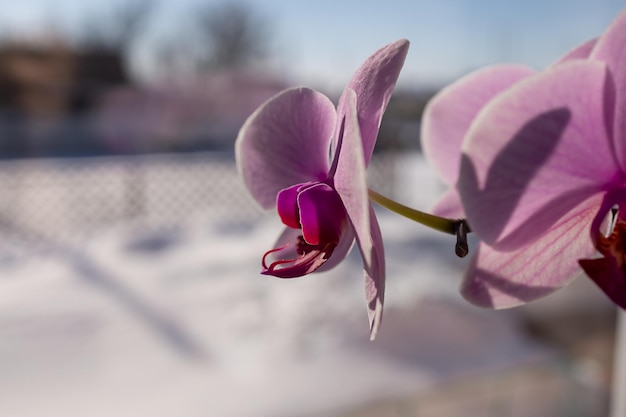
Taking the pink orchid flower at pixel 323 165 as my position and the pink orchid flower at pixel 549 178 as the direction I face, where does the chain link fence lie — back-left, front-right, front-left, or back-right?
back-left

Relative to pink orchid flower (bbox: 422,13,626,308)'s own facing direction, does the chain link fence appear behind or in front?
behind

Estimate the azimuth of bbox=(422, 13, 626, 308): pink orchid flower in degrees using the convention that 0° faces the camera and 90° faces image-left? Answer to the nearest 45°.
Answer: approximately 0°

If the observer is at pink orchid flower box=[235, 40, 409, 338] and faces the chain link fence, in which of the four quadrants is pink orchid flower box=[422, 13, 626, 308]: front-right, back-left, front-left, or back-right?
back-right
